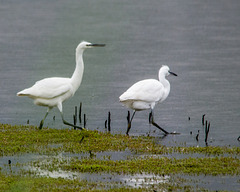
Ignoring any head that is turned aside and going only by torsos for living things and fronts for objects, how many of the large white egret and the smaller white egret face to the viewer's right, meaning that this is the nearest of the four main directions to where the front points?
2

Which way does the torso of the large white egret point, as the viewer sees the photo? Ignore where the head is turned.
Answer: to the viewer's right

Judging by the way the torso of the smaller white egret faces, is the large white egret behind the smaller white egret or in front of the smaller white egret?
behind

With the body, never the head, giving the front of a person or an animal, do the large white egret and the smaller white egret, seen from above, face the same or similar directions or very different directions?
same or similar directions

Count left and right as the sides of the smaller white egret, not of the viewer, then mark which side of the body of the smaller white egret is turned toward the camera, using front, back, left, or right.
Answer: right

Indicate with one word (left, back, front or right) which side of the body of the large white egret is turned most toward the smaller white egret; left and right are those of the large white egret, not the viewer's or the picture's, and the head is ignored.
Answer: front
